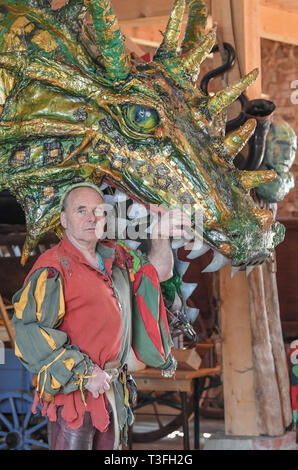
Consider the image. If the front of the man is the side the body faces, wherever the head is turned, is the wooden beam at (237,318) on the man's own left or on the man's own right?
on the man's own left

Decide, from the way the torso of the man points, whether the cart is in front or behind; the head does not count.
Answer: behind

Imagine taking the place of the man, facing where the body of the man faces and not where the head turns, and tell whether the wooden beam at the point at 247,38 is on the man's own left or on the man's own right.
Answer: on the man's own left
